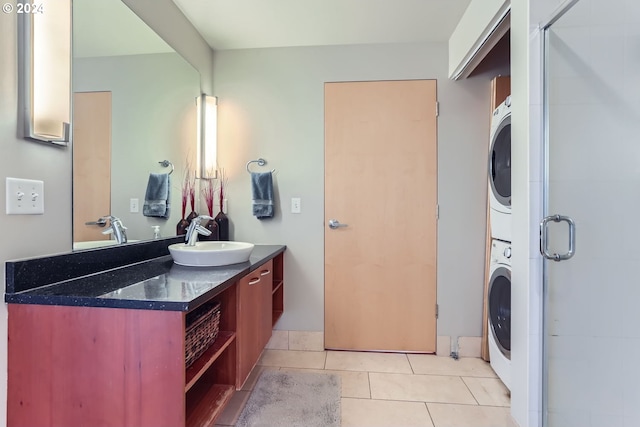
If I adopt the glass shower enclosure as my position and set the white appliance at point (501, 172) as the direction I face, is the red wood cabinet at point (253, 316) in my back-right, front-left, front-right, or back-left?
front-left

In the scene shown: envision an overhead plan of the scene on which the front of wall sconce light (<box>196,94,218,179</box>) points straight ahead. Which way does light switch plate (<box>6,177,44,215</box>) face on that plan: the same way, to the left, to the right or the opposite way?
the same way

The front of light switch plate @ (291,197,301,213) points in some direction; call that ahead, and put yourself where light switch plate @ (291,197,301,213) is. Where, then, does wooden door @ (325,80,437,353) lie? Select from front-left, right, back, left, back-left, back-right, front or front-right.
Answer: left

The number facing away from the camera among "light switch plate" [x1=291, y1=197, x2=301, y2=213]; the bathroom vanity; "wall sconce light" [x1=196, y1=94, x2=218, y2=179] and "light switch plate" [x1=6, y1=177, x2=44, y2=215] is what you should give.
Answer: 0

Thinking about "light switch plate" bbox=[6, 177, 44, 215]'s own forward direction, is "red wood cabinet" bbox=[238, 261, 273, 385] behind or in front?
in front

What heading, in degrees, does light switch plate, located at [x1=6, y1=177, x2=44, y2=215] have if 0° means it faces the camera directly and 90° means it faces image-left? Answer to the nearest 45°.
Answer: approximately 315°

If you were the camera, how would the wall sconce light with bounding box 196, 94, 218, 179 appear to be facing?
facing the viewer and to the right of the viewer

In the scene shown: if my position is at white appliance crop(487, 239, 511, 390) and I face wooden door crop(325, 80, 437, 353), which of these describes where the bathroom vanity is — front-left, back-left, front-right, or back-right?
front-left

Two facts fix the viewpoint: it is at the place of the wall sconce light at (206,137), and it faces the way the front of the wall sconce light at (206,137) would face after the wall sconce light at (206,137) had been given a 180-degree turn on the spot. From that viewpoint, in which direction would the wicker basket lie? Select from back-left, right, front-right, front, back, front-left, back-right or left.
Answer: back-left

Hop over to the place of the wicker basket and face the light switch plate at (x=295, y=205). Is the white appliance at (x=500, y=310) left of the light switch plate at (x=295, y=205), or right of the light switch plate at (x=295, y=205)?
right

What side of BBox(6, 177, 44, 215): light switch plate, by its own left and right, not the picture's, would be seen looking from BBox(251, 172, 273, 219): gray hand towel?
left

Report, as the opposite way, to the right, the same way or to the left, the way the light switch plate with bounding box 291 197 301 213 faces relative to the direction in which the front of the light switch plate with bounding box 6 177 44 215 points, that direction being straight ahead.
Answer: to the right

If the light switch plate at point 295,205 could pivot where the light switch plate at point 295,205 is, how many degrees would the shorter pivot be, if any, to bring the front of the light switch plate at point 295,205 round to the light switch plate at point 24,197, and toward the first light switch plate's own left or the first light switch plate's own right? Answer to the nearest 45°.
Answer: approximately 45° to the first light switch plate's own right

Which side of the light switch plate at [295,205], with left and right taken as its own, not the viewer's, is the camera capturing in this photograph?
front
